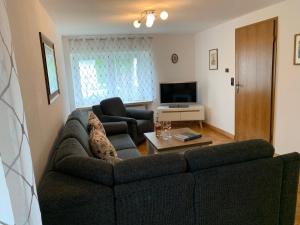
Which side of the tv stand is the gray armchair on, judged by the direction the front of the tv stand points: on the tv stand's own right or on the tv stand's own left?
on the tv stand's own right

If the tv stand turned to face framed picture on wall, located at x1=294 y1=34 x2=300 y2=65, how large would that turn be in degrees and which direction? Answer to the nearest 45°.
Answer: approximately 45° to its left

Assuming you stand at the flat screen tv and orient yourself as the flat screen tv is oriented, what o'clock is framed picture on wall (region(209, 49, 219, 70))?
The framed picture on wall is roughly at 10 o'clock from the flat screen tv.

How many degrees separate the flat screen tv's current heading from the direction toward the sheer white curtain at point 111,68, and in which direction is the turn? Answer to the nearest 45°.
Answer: approximately 90° to its right

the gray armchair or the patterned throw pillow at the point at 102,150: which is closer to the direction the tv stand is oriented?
the patterned throw pillow

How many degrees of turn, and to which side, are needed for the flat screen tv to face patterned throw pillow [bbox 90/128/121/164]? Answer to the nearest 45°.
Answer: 0° — it already faces it

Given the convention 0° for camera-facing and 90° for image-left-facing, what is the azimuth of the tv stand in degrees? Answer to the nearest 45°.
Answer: approximately 0°

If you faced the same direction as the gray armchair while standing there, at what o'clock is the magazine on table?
The magazine on table is roughly at 1 o'clock from the gray armchair.

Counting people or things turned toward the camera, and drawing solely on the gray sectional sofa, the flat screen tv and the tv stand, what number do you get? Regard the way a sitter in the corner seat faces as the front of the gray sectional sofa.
2

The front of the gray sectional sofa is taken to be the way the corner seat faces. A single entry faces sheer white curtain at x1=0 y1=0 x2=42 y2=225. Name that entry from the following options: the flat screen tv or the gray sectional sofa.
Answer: the flat screen tv

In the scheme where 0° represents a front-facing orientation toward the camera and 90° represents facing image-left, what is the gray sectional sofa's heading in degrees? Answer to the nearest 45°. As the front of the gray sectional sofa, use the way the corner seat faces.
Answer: approximately 225°

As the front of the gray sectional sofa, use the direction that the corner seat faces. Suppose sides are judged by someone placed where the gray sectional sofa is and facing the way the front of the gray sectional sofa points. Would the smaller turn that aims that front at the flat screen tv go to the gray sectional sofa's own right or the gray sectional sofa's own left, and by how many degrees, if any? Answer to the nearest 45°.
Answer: approximately 45° to the gray sectional sofa's own left

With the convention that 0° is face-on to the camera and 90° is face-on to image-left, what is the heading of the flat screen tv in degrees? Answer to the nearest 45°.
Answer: approximately 0°
